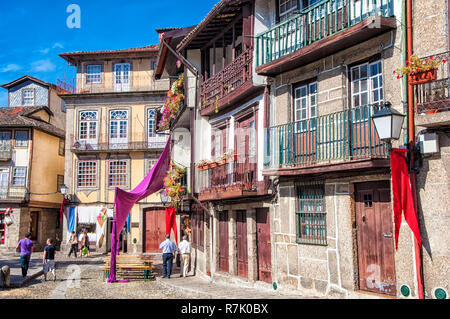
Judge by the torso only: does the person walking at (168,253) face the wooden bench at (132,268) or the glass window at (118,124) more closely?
the glass window

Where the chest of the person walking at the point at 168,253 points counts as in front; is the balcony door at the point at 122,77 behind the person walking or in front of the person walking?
in front

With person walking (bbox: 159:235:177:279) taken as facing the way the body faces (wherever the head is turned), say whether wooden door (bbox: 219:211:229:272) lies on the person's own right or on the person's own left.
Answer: on the person's own right

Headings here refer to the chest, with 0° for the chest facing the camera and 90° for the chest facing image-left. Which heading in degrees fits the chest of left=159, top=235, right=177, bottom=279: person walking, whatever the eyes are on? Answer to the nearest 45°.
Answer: approximately 180°

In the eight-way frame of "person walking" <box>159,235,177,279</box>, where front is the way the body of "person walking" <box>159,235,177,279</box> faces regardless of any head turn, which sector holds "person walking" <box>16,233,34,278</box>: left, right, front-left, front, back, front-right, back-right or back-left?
left

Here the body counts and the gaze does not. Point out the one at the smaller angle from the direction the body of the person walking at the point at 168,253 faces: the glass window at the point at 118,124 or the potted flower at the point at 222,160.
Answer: the glass window
